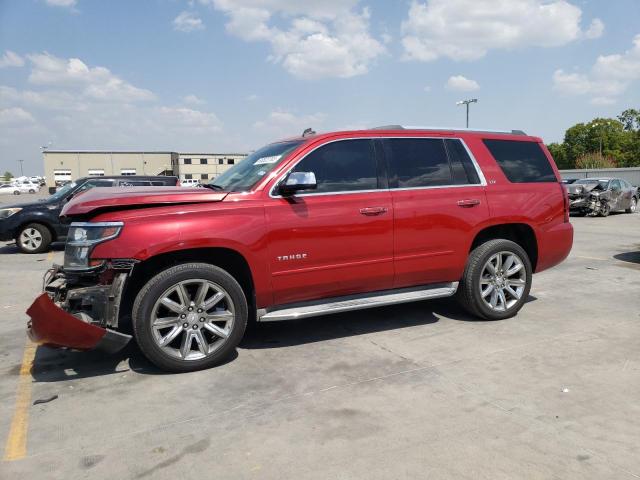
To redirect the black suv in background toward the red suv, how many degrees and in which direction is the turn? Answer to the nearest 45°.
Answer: approximately 90° to its left

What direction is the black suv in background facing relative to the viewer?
to the viewer's left

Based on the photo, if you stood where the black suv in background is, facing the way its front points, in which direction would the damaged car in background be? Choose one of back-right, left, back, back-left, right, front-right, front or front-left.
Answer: back
